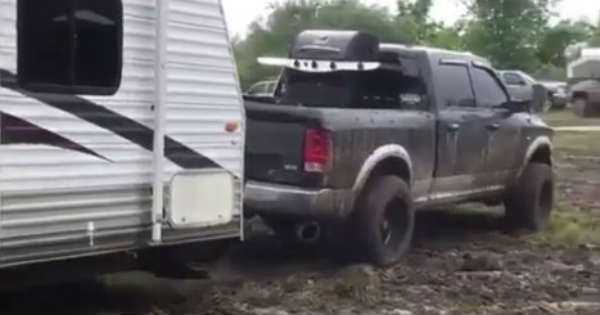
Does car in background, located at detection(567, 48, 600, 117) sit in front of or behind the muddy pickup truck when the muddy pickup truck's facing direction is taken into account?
in front

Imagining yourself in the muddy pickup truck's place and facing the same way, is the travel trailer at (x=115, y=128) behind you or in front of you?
behind

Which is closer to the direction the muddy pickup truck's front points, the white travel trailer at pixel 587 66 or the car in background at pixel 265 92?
the white travel trailer

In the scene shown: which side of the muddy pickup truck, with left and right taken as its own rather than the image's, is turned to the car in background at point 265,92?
left

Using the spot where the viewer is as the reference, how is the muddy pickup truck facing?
facing away from the viewer and to the right of the viewer

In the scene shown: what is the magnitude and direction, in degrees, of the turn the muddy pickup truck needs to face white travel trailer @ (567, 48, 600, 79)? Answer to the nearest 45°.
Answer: approximately 45° to its left
